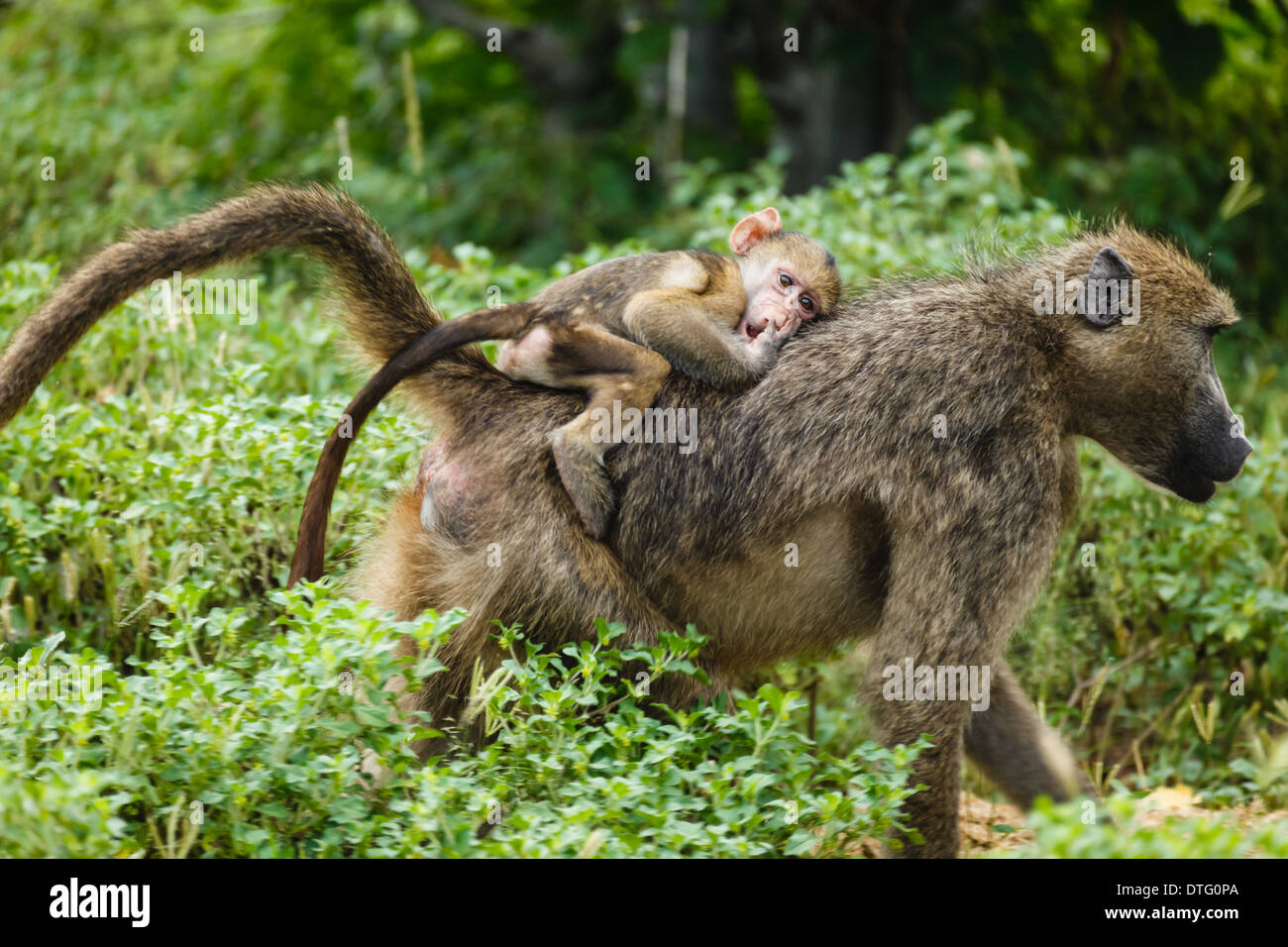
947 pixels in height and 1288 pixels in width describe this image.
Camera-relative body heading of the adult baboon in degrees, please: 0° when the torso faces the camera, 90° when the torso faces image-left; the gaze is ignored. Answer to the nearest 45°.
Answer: approximately 270°

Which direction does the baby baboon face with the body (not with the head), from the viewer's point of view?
to the viewer's right
